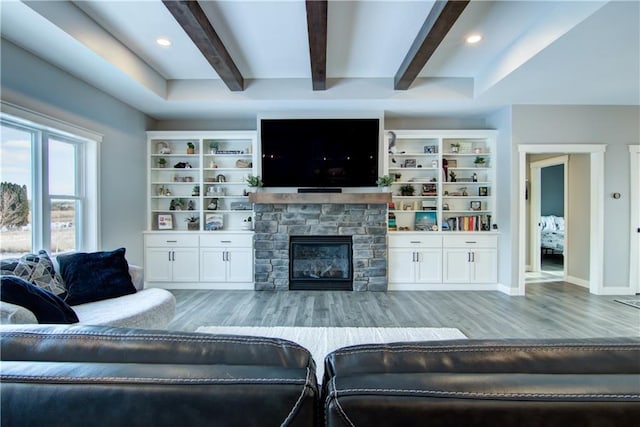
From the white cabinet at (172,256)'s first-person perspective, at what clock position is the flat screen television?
The flat screen television is roughly at 10 o'clock from the white cabinet.

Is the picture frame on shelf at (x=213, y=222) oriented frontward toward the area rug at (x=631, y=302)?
no

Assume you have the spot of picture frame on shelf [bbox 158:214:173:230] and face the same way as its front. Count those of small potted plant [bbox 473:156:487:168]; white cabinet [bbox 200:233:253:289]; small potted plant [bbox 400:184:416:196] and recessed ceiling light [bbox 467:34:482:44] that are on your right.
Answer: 0

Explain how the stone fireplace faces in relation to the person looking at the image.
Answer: facing the viewer

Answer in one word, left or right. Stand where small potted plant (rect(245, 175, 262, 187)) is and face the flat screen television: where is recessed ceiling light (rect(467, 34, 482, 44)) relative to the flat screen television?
right

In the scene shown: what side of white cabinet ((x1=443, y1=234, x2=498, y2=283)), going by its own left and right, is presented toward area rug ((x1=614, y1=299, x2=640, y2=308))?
left

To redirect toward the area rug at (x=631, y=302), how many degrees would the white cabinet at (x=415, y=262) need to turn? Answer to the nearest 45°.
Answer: approximately 90° to its left

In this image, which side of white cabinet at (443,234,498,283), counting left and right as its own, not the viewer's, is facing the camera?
front

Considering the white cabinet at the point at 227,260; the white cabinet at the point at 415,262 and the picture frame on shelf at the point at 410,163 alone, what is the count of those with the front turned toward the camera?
3

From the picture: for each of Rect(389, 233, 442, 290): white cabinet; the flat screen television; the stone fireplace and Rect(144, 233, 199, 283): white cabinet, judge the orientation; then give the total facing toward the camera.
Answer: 4

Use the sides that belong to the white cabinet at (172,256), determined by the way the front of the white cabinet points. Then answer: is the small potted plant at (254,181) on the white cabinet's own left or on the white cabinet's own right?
on the white cabinet's own left

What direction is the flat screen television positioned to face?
toward the camera

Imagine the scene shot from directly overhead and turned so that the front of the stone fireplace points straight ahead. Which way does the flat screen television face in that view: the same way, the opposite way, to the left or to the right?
the same way

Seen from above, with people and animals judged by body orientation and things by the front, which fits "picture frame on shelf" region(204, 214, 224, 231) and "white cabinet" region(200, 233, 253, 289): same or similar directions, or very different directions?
same or similar directions

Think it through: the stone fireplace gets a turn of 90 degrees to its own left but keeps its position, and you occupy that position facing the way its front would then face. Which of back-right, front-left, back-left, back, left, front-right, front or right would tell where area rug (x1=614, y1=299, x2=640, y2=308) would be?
front

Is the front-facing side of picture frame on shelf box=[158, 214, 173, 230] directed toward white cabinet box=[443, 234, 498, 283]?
no

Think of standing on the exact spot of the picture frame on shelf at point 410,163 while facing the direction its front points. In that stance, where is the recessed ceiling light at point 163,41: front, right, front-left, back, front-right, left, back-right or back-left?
front-right

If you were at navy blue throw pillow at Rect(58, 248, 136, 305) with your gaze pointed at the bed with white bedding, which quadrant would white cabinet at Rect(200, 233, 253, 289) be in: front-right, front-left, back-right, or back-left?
front-left

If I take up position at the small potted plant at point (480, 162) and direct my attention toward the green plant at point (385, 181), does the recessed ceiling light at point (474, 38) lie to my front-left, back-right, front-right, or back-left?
front-left
